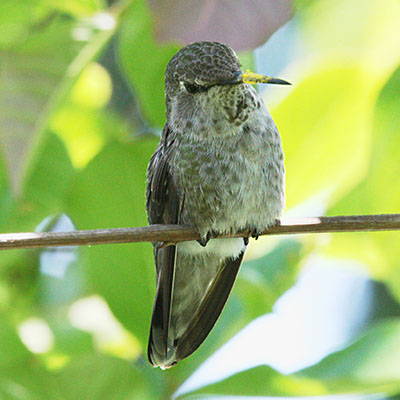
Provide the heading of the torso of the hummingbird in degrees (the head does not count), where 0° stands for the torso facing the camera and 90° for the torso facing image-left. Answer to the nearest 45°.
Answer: approximately 315°
